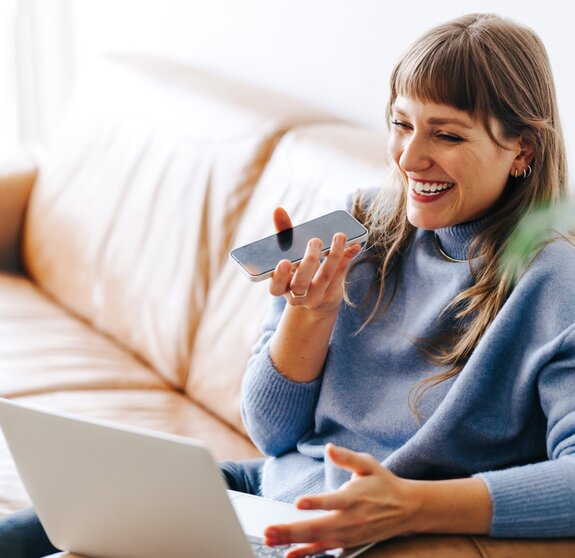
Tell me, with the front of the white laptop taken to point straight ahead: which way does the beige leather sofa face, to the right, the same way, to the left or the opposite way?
the opposite way

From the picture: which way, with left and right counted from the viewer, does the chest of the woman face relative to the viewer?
facing the viewer and to the left of the viewer

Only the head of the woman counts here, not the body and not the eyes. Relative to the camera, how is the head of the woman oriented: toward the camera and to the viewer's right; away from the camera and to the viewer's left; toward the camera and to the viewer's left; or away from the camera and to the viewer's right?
toward the camera and to the viewer's left

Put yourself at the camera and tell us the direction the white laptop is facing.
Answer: facing away from the viewer and to the right of the viewer
